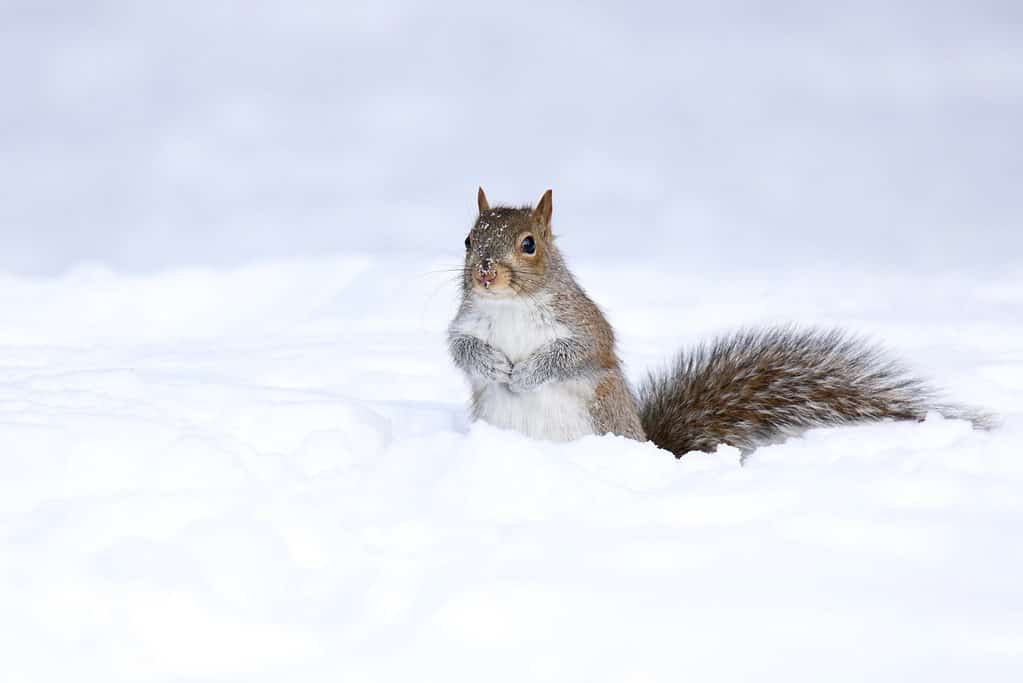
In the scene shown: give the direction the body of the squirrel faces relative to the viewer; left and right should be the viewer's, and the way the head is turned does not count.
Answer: facing the viewer and to the left of the viewer
